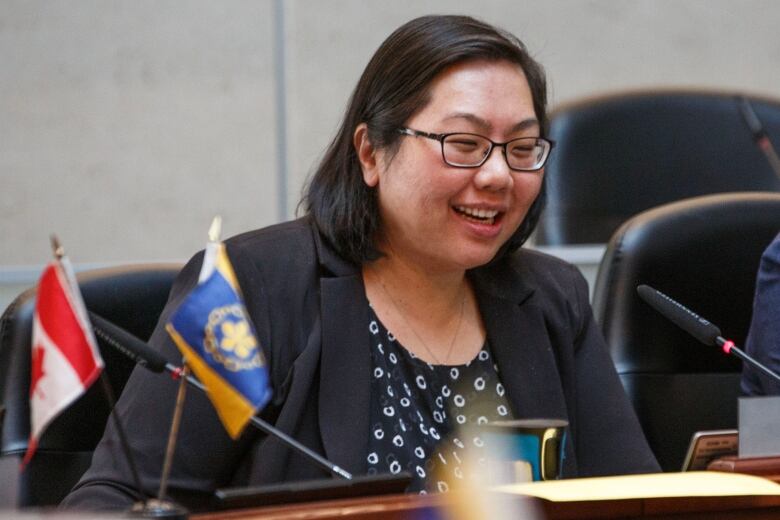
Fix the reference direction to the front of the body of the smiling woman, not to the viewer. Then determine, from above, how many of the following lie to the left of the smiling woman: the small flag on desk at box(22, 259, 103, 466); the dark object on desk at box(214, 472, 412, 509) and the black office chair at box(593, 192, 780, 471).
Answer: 1

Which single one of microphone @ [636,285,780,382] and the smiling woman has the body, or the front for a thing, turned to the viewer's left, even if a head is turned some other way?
the microphone

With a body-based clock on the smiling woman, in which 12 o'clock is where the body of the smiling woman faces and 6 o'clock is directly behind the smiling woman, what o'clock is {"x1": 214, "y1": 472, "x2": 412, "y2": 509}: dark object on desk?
The dark object on desk is roughly at 2 o'clock from the smiling woman.

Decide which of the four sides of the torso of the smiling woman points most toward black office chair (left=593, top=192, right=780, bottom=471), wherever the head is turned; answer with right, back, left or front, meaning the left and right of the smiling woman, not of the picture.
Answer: left

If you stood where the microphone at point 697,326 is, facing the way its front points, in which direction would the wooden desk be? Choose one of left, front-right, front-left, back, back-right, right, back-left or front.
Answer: left

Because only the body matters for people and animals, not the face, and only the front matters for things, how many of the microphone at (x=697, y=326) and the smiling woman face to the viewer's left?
1

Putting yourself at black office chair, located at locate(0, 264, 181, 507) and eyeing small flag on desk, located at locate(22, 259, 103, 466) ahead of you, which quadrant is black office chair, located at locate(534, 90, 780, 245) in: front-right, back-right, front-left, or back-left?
back-left

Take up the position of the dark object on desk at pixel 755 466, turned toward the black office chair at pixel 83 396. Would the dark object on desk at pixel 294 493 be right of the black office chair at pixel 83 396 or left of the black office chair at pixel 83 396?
left

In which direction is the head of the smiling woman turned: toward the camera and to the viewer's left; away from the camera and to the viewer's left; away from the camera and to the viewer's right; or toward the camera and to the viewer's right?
toward the camera and to the viewer's right

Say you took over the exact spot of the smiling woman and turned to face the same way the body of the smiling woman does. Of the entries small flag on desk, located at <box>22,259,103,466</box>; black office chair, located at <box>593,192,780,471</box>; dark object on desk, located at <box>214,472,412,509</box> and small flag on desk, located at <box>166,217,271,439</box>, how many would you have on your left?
1

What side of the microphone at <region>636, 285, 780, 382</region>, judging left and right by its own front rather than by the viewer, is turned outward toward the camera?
left
